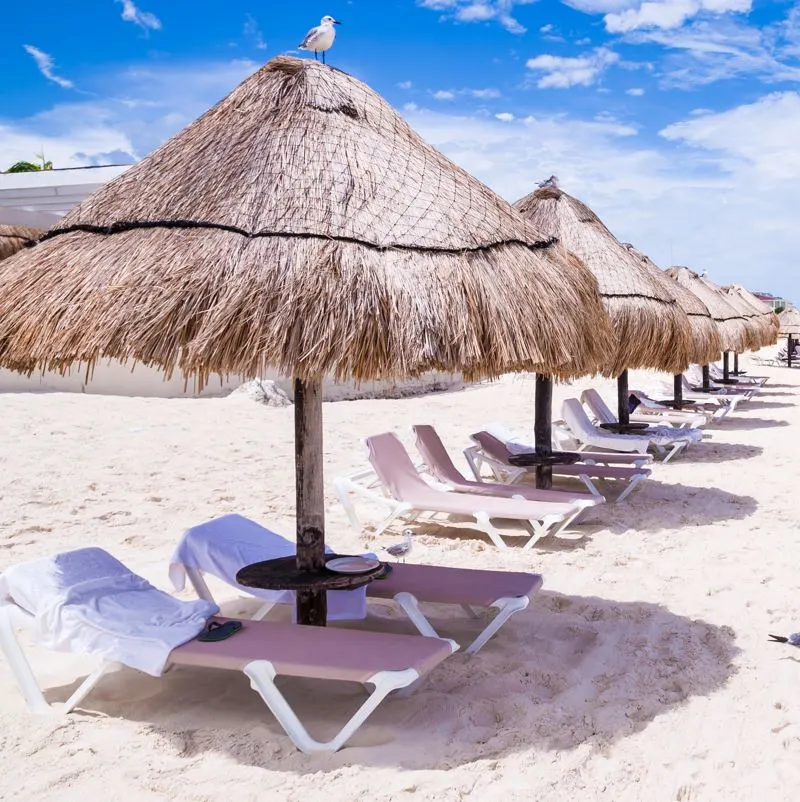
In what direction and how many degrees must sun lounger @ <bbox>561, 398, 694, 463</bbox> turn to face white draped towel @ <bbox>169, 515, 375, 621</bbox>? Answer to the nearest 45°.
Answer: approximately 45° to its right

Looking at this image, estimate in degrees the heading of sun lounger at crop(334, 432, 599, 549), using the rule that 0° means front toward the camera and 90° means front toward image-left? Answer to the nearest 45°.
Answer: approximately 315°

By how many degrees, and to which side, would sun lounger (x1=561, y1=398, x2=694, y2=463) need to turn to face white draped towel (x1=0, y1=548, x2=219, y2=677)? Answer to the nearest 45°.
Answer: approximately 45° to its right

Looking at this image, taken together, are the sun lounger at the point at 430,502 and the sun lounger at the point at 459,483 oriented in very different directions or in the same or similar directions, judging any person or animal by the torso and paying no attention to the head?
same or similar directions

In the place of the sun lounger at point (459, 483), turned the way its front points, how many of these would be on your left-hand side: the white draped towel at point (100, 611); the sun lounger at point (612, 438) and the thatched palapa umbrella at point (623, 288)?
2

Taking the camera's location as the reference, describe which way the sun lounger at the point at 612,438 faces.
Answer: facing the viewer and to the right of the viewer

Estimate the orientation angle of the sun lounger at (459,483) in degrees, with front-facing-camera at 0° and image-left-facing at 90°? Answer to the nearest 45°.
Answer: approximately 315°

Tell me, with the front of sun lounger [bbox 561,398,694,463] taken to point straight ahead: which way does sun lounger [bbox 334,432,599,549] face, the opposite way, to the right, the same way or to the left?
the same way

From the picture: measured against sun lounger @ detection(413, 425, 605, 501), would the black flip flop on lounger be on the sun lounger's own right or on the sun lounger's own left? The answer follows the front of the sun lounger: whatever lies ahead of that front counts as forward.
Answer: on the sun lounger's own right

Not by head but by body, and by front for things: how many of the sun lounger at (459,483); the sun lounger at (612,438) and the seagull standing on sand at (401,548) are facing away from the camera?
0
